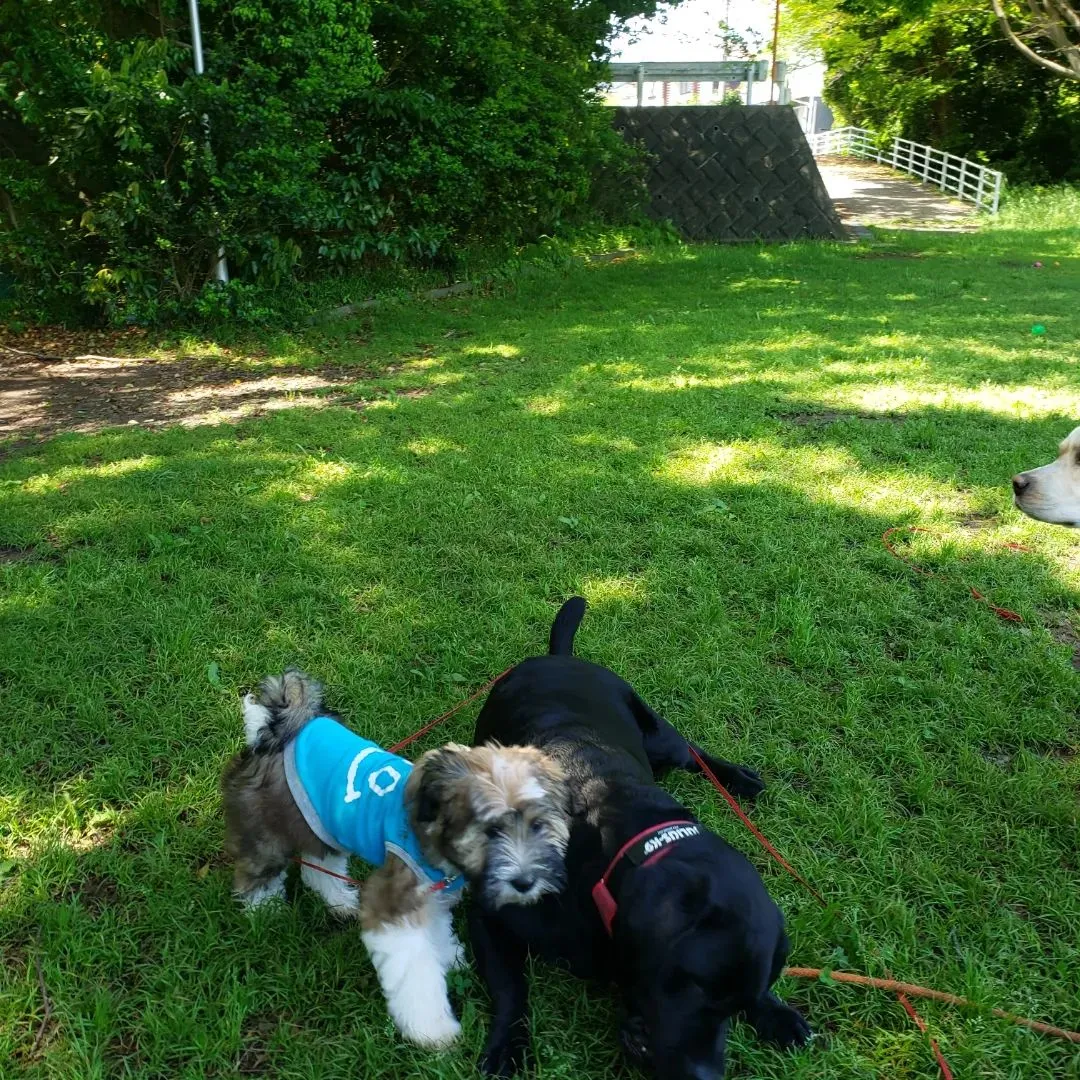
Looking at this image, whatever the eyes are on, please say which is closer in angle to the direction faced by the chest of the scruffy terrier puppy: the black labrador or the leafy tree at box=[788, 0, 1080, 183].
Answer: the black labrador

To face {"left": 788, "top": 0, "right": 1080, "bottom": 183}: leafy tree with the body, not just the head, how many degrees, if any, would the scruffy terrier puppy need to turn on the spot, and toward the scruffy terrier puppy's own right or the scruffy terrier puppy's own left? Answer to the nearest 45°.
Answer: approximately 90° to the scruffy terrier puppy's own left

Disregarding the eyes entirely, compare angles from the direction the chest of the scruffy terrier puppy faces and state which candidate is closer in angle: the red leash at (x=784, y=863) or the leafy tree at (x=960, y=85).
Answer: the red leash

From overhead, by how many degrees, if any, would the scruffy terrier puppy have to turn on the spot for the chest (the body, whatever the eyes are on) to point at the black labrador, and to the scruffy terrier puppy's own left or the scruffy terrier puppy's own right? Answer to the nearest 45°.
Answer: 0° — it already faces it

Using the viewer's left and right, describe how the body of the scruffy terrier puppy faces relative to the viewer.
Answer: facing the viewer and to the right of the viewer

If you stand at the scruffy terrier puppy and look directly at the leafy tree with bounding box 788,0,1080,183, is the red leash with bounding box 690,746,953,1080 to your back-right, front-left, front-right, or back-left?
front-right

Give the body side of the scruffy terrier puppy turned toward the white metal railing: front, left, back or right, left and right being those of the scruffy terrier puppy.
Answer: left

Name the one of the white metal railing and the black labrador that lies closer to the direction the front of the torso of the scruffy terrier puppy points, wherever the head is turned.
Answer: the black labrador
